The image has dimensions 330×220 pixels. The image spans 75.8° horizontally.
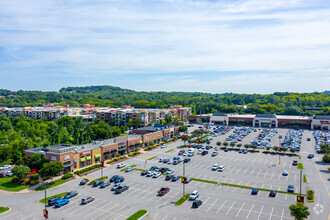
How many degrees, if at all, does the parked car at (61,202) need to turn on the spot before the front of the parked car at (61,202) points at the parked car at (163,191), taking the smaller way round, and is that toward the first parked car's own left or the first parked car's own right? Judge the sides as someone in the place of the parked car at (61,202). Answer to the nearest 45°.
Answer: approximately 135° to the first parked car's own left

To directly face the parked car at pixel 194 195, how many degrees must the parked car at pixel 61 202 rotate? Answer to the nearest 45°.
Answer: approximately 45° to its right

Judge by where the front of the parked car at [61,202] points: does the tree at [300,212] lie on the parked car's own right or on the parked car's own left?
on the parked car's own right

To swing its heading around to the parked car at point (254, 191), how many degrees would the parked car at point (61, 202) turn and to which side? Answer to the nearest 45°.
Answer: approximately 45° to its right
